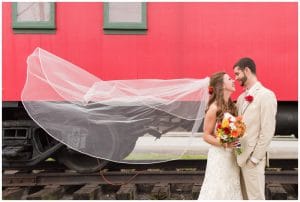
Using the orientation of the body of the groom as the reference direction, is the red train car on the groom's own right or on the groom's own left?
on the groom's own right

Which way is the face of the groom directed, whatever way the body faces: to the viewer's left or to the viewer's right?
to the viewer's left

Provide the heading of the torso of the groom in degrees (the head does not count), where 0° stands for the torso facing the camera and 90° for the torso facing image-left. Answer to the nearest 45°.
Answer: approximately 45°

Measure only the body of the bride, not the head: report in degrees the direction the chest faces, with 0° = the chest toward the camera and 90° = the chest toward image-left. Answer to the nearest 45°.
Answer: approximately 270°

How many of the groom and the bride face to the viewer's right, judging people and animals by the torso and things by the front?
1

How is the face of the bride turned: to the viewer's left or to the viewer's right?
to the viewer's right

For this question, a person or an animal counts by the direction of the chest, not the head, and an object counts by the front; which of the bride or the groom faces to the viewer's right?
the bride
